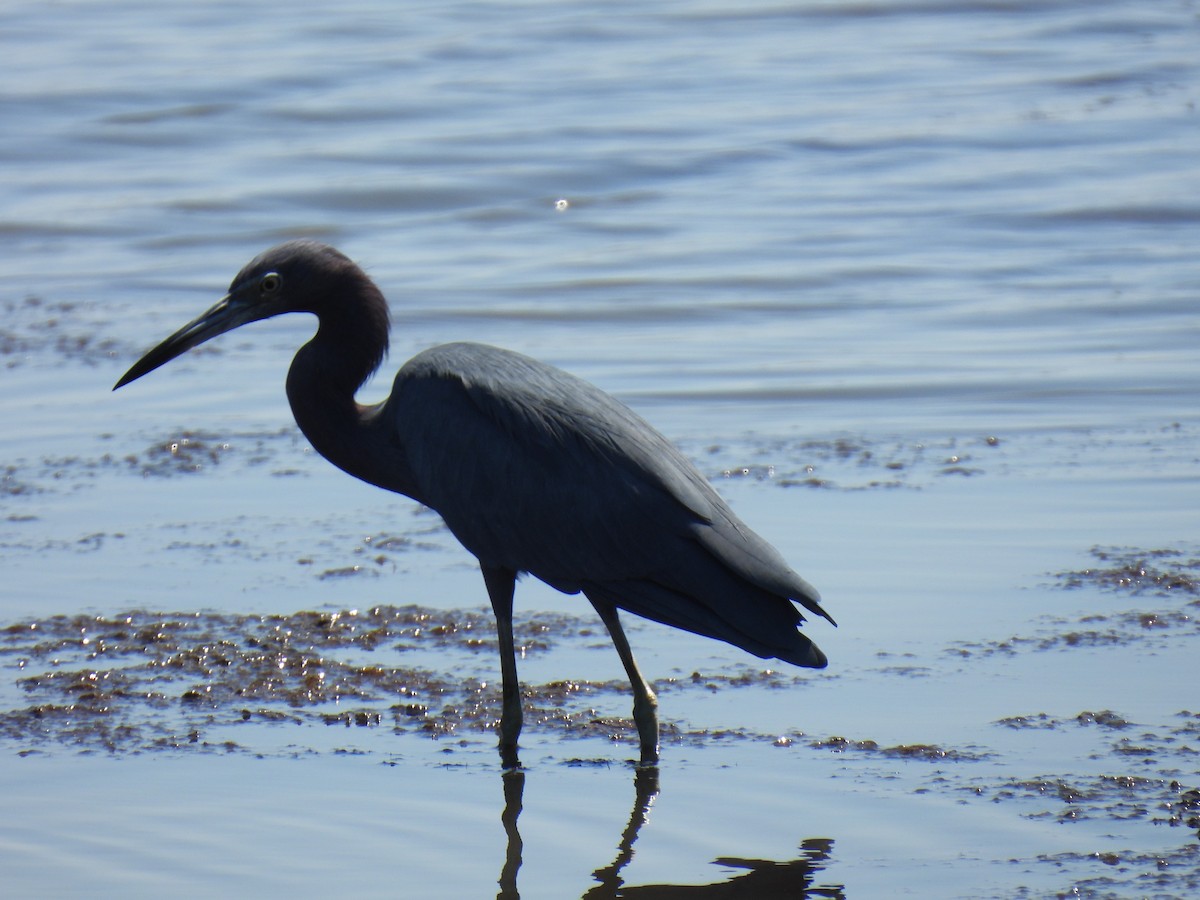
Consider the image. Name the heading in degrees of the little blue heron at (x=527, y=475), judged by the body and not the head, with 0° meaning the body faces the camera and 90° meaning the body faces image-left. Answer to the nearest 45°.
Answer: approximately 90°
